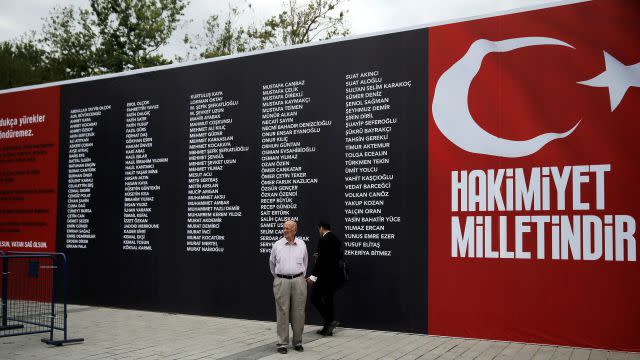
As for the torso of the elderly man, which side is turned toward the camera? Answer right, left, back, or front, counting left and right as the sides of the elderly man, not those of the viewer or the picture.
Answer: front

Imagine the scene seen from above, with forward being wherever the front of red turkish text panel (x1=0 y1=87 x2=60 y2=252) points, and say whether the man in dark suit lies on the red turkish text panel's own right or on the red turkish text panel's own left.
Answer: on the red turkish text panel's own left

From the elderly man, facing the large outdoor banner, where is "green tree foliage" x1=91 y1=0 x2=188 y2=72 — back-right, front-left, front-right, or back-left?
front-left

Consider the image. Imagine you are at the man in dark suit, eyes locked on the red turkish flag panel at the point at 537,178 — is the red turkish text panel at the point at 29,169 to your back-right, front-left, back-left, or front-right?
back-left

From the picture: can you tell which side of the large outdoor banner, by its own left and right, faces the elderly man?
front

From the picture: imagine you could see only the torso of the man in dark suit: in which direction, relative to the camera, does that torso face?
to the viewer's left

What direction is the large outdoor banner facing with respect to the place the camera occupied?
facing the viewer and to the left of the viewer

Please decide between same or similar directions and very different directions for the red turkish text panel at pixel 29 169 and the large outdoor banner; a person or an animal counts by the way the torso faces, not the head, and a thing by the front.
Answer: same or similar directions

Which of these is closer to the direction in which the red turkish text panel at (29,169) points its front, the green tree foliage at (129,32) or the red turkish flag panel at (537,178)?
the red turkish flag panel

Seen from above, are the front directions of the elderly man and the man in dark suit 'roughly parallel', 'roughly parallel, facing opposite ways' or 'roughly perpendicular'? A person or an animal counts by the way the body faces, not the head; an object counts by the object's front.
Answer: roughly perpendicular

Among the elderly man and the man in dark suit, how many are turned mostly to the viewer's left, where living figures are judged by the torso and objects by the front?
1

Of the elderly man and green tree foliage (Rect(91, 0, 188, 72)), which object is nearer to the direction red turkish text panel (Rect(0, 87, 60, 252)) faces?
the elderly man

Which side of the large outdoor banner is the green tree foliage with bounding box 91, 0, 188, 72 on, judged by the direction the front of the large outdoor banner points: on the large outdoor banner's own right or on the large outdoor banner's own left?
on the large outdoor banner's own right

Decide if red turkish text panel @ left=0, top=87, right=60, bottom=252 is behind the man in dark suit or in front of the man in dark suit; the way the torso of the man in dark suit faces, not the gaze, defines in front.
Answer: in front
